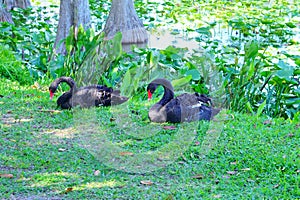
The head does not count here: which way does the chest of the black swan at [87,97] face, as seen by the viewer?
to the viewer's left

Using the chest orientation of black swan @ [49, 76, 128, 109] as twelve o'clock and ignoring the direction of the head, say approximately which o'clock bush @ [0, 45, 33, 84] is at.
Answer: The bush is roughly at 2 o'clock from the black swan.

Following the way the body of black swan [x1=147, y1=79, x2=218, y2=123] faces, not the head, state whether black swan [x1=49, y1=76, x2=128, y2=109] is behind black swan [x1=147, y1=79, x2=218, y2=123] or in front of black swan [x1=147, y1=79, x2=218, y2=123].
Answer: in front

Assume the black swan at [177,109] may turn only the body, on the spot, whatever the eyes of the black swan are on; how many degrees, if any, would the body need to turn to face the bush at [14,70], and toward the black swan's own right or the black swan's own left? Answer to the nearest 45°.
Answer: approximately 45° to the black swan's own right

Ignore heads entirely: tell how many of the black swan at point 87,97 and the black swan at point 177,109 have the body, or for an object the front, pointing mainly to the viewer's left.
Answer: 2

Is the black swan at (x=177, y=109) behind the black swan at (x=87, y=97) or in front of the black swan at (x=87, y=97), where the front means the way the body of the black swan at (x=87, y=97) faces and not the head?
behind

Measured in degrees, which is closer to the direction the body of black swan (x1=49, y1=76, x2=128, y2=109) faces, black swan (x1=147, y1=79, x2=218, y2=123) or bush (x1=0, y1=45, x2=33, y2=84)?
the bush

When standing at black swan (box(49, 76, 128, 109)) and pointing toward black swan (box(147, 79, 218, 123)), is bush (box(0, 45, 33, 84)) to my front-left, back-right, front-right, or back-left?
back-left

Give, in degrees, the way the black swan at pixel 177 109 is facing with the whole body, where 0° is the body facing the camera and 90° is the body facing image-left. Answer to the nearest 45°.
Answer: approximately 90°
